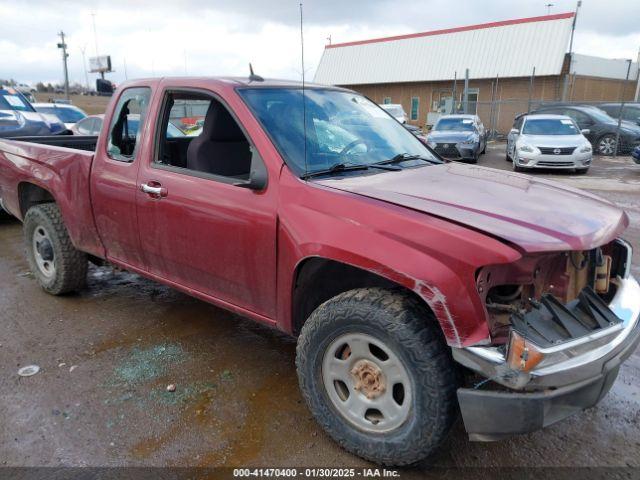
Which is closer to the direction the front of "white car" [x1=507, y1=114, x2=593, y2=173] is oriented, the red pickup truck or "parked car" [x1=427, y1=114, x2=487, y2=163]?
the red pickup truck

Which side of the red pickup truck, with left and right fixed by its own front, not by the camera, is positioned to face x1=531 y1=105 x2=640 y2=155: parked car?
left

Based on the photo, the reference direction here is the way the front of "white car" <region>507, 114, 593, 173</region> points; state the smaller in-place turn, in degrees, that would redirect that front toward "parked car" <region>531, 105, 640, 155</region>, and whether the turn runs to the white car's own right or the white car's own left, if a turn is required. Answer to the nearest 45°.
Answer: approximately 180°

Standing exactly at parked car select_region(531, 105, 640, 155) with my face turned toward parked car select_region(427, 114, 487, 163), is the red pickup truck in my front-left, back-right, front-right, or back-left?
front-left

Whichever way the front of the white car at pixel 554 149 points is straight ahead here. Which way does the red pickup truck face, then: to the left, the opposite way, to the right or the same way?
to the left

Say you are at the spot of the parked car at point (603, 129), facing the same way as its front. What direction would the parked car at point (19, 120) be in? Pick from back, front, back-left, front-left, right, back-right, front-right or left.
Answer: right

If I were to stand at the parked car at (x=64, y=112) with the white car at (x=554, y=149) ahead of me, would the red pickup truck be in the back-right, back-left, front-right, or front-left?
front-right

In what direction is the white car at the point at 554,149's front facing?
toward the camera

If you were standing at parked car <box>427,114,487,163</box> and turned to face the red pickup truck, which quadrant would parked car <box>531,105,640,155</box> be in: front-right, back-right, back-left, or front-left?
back-left

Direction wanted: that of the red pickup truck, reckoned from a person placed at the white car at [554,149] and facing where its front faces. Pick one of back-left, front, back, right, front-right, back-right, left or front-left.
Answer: front

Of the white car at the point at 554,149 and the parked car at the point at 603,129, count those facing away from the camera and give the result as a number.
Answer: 0

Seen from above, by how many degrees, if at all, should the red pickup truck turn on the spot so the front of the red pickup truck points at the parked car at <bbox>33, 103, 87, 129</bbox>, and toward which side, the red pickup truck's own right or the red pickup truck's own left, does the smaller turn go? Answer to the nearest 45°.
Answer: approximately 180°
